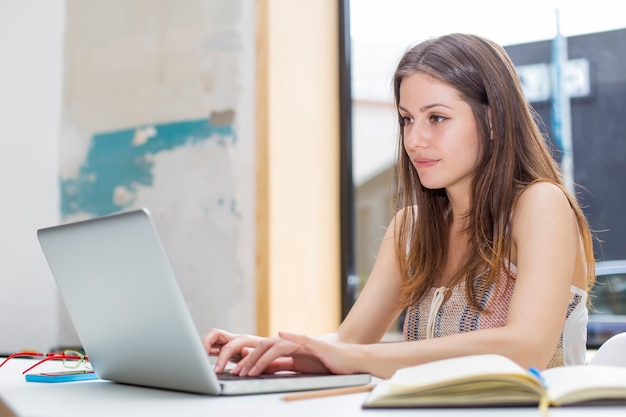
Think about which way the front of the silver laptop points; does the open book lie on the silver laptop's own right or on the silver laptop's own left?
on the silver laptop's own right

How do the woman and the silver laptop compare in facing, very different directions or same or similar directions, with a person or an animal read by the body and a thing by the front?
very different directions

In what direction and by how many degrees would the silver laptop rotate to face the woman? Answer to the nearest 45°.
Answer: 0° — it already faces them

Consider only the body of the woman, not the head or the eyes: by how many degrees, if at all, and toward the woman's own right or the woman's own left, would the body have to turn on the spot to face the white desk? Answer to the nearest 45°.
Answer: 0° — they already face it

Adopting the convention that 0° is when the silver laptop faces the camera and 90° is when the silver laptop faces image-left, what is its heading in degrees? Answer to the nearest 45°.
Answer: approximately 225°

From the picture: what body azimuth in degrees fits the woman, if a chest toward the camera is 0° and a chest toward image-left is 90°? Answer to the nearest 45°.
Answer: approximately 45°

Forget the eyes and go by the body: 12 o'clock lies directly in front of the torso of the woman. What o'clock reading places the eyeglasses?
The eyeglasses is roughly at 1 o'clock from the woman.

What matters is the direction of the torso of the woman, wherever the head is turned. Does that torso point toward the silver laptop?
yes
